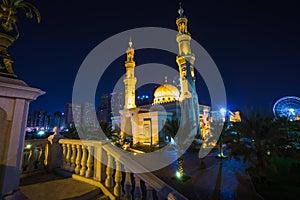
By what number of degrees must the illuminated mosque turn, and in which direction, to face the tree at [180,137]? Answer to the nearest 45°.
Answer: approximately 45° to its left

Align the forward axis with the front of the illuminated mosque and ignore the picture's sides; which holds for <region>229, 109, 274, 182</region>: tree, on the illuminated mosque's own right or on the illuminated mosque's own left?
on the illuminated mosque's own left

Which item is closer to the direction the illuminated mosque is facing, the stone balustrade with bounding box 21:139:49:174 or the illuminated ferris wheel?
the stone balustrade

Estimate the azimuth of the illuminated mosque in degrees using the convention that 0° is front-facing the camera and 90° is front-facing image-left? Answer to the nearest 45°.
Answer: approximately 45°

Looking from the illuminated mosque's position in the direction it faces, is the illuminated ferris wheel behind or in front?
behind
